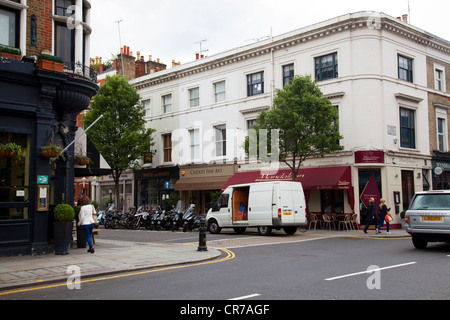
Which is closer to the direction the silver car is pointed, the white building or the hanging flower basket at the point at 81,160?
the white building

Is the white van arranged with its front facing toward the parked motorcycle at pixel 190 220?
yes

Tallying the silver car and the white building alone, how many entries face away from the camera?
1

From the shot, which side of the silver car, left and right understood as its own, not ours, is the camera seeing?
back

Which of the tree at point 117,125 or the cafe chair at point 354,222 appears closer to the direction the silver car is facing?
the cafe chair

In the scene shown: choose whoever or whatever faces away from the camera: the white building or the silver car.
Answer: the silver car

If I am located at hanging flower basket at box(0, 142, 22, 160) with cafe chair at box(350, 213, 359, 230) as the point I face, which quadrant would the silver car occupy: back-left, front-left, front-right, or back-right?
front-right

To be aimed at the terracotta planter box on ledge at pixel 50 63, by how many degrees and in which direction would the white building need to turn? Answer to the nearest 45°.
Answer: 0° — it already faces it

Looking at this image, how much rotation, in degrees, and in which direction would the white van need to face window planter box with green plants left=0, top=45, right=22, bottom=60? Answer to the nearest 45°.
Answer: approximately 90° to its left

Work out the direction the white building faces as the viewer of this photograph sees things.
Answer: facing the viewer and to the left of the viewer
